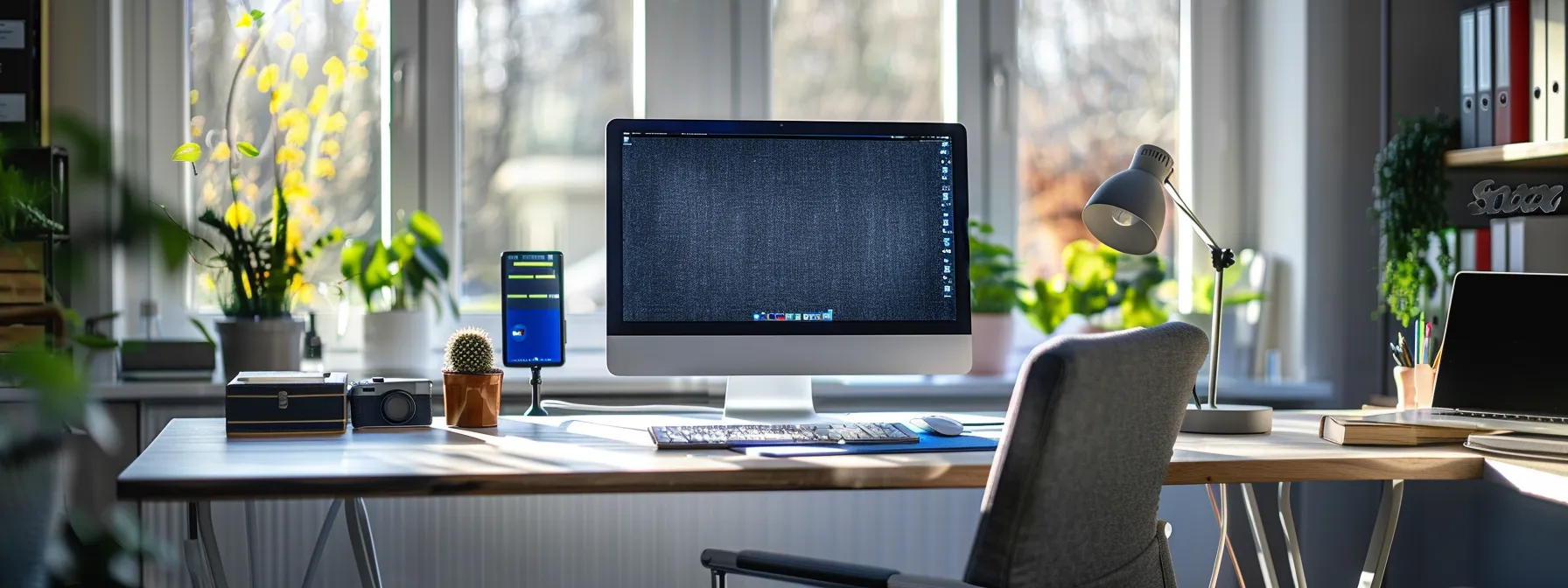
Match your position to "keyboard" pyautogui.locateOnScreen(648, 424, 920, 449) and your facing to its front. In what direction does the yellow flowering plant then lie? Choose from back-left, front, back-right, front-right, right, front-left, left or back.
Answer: back-right

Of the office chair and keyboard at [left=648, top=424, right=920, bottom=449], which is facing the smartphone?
the office chair

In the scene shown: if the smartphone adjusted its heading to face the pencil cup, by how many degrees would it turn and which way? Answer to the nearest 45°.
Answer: approximately 90° to its left

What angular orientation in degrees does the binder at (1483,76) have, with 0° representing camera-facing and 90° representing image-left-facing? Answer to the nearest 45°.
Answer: approximately 0°

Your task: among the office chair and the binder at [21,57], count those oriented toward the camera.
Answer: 1

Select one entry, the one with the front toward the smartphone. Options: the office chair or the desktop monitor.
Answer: the office chair

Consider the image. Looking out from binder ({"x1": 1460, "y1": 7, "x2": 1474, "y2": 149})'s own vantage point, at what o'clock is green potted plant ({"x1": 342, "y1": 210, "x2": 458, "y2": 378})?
The green potted plant is roughly at 2 o'clock from the binder.

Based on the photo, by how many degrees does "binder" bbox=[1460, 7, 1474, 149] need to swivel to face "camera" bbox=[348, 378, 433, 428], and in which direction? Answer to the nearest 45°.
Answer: approximately 45° to its right
